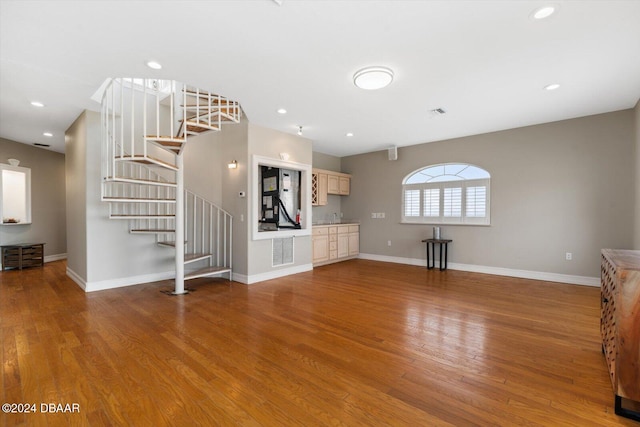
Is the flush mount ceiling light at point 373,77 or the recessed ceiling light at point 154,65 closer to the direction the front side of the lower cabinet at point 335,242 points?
the flush mount ceiling light

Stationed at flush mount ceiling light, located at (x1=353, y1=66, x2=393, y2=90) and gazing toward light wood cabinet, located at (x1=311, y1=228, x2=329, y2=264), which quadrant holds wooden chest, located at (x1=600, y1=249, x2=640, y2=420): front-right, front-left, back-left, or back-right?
back-right

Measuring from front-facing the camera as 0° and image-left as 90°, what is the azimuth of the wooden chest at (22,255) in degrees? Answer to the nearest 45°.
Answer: approximately 315°

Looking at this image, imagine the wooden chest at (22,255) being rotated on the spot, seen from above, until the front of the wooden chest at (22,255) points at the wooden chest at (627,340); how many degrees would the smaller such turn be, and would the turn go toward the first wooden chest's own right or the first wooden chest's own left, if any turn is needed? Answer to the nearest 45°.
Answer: approximately 45° to the first wooden chest's own right

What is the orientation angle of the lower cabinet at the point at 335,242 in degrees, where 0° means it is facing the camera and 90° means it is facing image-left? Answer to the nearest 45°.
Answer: approximately 315°

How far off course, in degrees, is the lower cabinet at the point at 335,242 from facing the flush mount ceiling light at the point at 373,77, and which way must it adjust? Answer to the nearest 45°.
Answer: approximately 45° to its right
